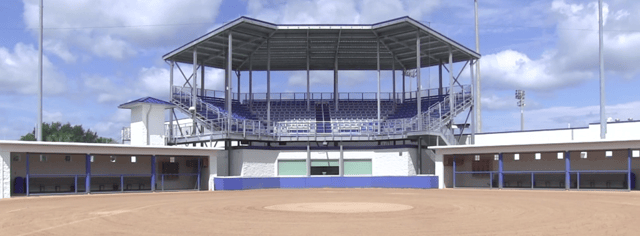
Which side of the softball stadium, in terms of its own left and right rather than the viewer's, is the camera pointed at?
front

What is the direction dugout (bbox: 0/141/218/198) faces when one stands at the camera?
facing the viewer and to the right of the viewer

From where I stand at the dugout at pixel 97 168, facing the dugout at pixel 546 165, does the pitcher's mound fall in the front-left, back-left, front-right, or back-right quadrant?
front-right

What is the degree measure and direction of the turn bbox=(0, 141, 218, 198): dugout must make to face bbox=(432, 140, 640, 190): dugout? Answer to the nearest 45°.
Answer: approximately 45° to its left

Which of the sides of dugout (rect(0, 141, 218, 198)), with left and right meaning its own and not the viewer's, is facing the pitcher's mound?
front

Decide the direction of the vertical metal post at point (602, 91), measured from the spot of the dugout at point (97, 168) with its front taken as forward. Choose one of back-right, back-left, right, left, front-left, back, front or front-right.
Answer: front-left
